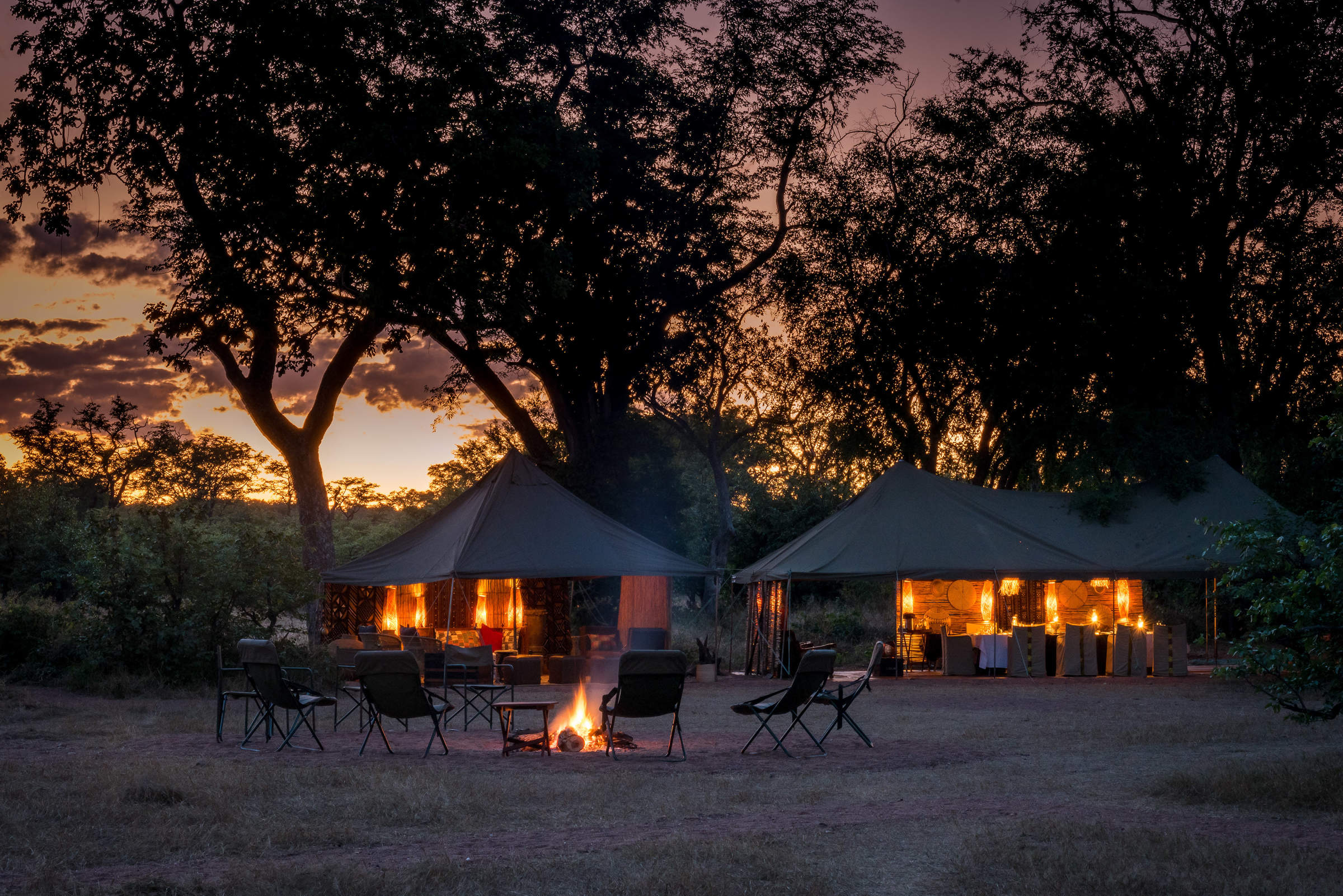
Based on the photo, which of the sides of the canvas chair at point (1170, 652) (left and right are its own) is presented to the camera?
back

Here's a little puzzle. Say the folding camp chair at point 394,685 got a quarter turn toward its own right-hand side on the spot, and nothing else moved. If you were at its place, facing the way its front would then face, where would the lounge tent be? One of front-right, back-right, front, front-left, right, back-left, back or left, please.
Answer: back-left

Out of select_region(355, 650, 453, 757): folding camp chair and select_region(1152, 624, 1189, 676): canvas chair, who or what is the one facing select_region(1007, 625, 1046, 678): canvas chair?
the folding camp chair

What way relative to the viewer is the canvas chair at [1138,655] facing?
away from the camera

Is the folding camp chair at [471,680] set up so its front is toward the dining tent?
no

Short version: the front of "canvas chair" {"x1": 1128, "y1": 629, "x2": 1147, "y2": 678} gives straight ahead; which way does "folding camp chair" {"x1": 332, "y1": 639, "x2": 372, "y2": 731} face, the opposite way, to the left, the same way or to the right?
to the right

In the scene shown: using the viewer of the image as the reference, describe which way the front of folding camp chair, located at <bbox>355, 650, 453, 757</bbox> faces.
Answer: facing away from the viewer and to the right of the viewer

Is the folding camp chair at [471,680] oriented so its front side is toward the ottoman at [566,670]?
no

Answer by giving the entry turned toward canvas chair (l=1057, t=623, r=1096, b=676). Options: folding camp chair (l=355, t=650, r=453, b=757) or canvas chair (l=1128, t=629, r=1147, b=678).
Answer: the folding camp chair

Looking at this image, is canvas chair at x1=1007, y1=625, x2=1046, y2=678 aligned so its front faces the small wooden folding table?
no

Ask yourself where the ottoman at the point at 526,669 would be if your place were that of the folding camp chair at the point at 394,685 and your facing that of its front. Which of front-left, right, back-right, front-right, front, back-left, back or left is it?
front-left

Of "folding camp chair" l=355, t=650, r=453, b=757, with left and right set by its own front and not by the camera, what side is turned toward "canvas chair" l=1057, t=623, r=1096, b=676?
front

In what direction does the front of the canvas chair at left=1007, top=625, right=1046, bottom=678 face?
away from the camera

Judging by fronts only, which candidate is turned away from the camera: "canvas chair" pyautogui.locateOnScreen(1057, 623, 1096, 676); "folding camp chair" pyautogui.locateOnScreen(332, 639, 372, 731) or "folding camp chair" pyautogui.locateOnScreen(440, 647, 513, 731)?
the canvas chair

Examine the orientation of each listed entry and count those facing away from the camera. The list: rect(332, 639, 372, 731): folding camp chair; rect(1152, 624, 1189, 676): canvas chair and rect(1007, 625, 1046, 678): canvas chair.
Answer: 2

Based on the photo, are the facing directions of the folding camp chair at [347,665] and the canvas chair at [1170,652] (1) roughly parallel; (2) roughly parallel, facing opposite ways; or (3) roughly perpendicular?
roughly perpendicular
